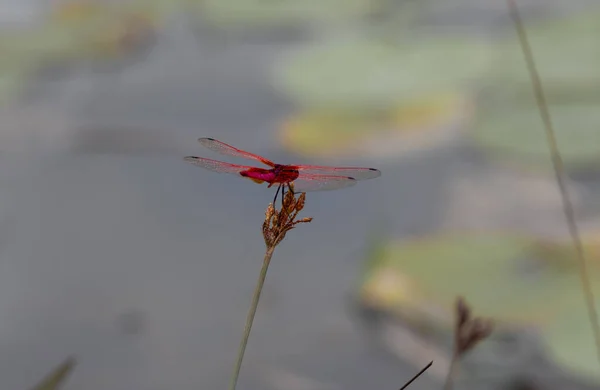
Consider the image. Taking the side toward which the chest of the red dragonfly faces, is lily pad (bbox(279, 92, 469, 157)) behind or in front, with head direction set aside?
in front

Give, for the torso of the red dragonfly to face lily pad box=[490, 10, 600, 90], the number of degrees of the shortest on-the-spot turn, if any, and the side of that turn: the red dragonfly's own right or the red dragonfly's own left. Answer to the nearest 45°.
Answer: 0° — it already faces it

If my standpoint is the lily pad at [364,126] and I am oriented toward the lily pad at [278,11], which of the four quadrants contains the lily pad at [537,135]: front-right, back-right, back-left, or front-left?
back-right

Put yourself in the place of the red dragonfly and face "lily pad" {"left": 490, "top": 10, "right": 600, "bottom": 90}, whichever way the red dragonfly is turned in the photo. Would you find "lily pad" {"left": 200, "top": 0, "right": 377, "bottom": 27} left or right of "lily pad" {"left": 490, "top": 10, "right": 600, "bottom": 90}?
left

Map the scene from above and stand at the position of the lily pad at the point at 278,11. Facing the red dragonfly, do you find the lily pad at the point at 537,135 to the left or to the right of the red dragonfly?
left

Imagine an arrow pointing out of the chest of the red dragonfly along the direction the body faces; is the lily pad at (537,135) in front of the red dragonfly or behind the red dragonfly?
in front

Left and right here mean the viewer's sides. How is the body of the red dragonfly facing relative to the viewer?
facing away from the viewer and to the right of the viewer
